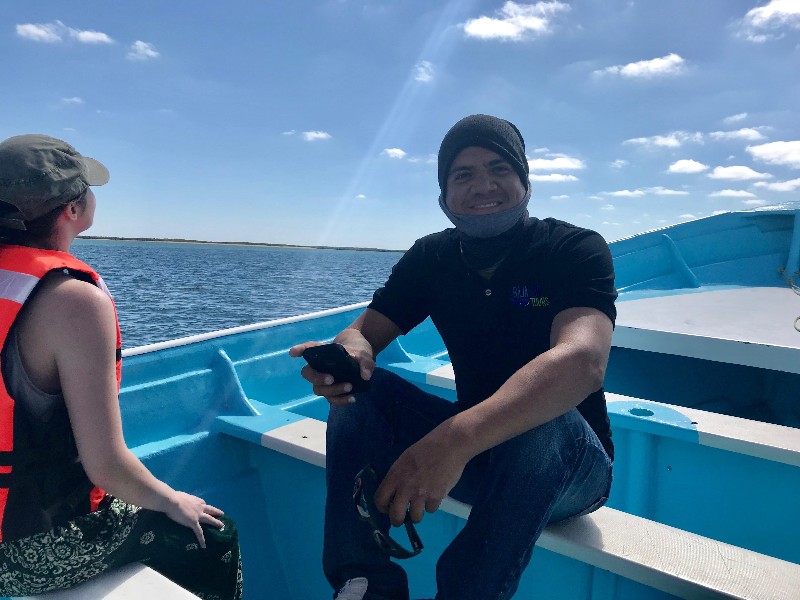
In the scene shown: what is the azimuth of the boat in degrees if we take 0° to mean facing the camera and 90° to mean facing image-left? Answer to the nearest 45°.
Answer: approximately 225°

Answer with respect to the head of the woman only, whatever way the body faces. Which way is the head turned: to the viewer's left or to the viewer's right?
to the viewer's right

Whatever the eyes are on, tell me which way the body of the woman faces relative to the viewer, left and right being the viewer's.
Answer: facing away from the viewer and to the right of the viewer

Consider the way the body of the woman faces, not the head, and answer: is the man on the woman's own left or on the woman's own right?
on the woman's own right
